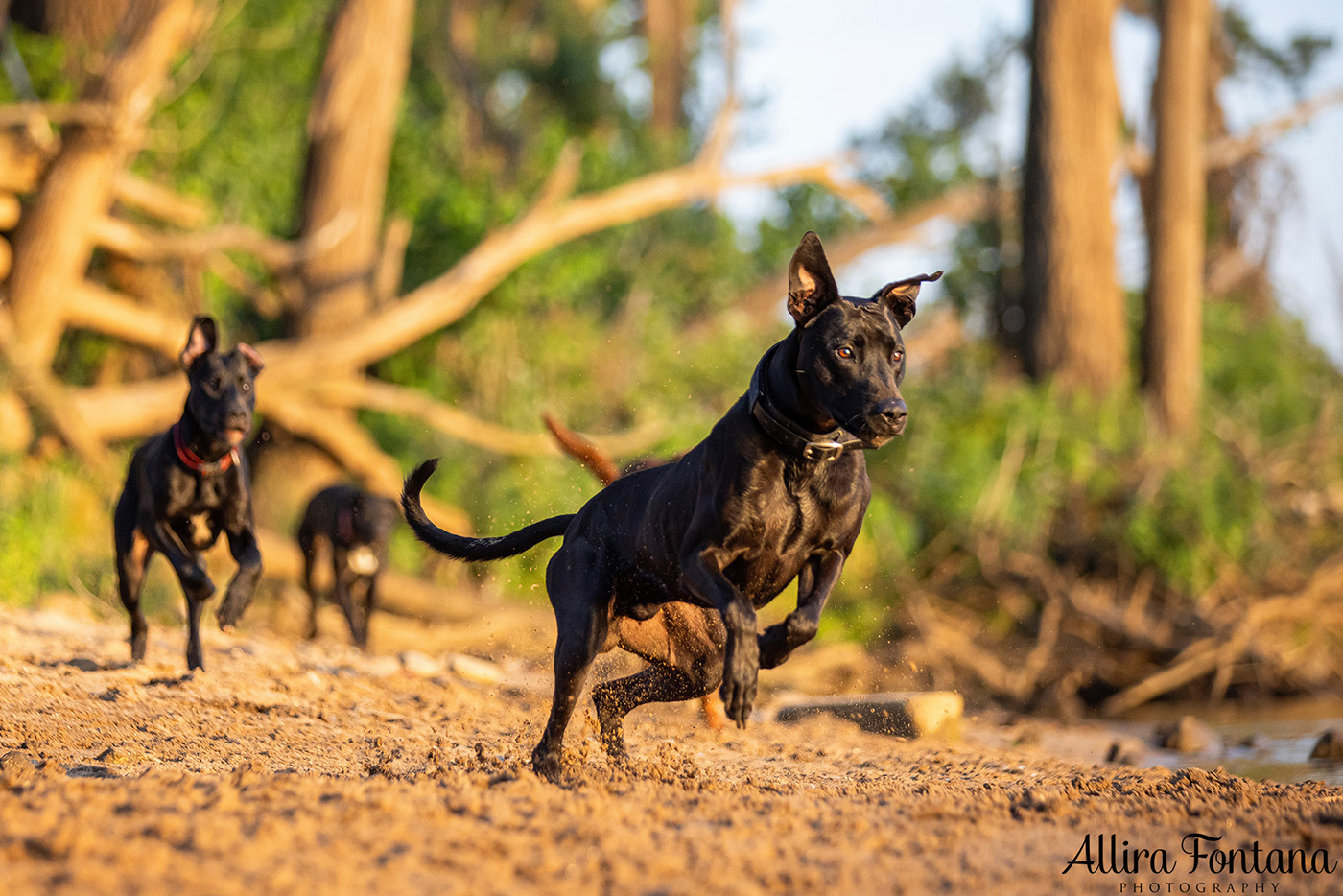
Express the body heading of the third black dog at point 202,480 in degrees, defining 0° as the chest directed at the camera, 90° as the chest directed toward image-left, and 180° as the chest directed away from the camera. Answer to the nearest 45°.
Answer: approximately 315°

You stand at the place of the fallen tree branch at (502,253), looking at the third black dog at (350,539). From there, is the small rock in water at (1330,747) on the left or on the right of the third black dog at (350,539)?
left

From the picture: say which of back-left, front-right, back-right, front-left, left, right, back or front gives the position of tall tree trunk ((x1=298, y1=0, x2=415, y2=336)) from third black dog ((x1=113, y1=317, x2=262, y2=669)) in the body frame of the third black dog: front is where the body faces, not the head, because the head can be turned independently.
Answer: back-left

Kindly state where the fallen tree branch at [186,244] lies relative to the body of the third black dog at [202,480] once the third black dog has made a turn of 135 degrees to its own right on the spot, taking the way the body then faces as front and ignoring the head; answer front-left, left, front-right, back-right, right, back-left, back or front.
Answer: right

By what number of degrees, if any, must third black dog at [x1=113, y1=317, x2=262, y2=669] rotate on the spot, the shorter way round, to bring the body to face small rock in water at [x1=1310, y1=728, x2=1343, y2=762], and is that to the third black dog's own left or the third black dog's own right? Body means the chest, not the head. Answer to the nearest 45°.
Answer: approximately 45° to the third black dog's own left

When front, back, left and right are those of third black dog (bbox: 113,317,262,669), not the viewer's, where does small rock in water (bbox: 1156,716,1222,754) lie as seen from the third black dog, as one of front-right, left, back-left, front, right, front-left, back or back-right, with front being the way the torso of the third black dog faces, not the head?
front-left

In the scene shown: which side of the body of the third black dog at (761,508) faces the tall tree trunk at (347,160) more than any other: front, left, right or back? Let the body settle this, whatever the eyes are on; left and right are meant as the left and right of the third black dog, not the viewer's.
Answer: back

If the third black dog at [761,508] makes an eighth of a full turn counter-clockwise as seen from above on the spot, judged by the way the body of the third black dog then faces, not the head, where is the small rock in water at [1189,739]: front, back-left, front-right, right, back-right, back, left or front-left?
front-left

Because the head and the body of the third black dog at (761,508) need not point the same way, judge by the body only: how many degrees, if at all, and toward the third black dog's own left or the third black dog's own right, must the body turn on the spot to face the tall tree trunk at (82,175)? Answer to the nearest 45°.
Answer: approximately 180°
